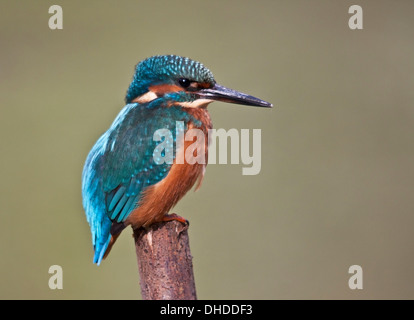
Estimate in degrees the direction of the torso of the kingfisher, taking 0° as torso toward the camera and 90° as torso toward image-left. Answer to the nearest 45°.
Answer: approximately 270°
